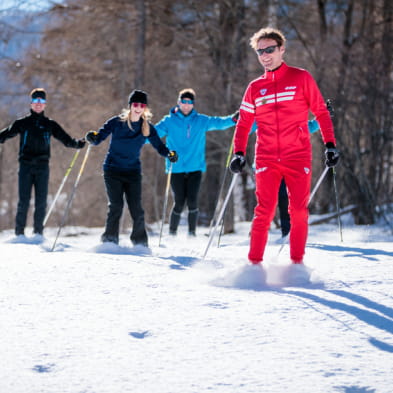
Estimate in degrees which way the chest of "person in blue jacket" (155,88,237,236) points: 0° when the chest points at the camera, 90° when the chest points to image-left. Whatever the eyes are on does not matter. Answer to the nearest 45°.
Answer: approximately 0°

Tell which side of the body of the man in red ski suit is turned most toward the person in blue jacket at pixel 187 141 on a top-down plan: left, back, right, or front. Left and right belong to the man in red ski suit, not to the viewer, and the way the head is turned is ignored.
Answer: back

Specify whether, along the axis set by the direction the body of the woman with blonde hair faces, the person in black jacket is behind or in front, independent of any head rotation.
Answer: behind

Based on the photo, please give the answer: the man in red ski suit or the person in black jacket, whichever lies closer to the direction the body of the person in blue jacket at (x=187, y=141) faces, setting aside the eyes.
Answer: the man in red ski suit
